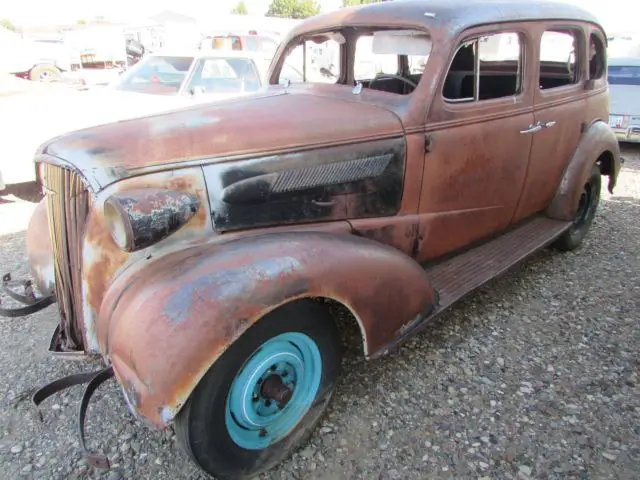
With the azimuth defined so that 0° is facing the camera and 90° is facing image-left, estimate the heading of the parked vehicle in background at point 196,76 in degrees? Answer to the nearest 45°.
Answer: approximately 45°

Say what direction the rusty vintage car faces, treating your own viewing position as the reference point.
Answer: facing the viewer and to the left of the viewer

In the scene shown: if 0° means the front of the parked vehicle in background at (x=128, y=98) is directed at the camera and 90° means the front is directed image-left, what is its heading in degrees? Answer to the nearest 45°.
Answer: approximately 45°

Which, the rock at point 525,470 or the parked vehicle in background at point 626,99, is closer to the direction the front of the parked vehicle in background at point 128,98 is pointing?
the rock

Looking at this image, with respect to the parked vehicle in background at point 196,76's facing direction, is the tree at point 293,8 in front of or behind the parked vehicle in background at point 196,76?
behind

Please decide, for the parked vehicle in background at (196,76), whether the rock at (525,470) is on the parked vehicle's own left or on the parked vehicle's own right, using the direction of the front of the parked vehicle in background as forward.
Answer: on the parked vehicle's own left

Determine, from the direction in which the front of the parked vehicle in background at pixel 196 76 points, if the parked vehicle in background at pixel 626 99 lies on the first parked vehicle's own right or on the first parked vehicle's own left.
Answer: on the first parked vehicle's own left

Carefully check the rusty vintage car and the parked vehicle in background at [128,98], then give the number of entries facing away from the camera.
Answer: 0

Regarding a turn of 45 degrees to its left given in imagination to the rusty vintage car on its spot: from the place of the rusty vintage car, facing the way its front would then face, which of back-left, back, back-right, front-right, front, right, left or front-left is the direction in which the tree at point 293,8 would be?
back

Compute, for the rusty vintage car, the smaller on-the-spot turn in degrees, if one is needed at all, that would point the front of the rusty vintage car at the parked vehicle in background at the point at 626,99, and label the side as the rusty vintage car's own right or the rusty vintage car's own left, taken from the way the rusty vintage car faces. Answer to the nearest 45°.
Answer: approximately 180°
